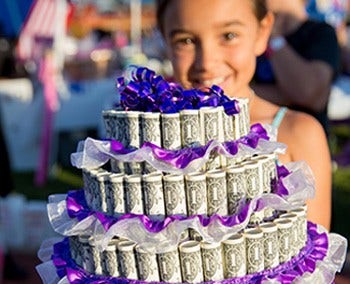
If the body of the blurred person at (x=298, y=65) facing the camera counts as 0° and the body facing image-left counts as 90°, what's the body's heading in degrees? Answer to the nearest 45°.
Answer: approximately 45°
